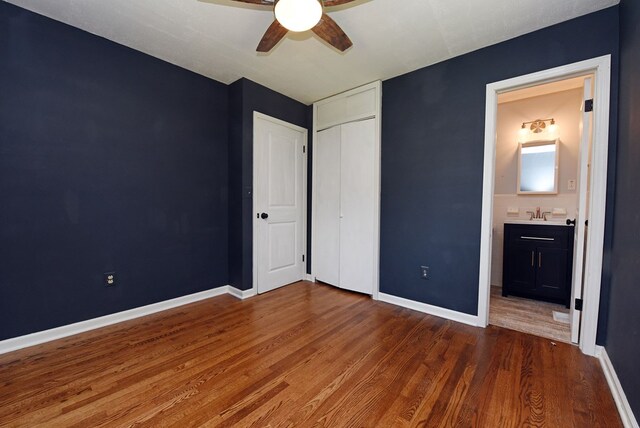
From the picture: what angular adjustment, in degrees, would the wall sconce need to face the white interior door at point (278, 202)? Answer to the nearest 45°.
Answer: approximately 45° to its right

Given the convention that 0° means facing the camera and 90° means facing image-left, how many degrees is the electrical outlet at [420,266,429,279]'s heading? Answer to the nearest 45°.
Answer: approximately 0°

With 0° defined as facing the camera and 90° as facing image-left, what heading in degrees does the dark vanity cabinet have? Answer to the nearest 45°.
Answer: approximately 0°

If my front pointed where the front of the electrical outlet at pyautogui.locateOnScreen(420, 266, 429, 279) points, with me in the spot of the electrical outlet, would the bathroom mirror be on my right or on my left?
on my left

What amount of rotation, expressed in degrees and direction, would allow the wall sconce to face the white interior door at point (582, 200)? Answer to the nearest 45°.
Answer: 0° — it already faces it
